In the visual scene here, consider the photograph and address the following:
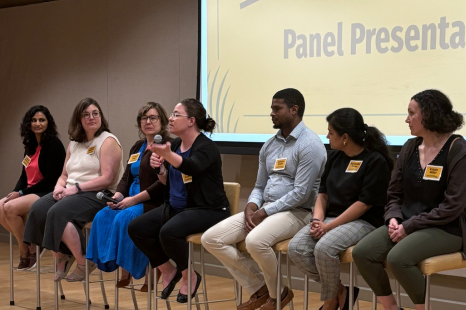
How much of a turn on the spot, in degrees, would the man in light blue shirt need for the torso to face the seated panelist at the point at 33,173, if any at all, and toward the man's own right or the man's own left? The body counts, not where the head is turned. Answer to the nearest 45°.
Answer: approximately 90° to the man's own right

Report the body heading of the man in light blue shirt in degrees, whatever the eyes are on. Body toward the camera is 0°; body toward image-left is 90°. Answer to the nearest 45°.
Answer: approximately 45°

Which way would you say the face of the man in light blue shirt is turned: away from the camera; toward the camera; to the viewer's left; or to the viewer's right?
to the viewer's left

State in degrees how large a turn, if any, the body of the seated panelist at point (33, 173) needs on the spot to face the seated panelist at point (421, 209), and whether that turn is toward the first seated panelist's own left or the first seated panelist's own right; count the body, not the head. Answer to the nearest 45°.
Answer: approximately 90° to the first seated panelist's own left

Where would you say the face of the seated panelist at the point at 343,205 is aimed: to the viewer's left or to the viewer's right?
to the viewer's left

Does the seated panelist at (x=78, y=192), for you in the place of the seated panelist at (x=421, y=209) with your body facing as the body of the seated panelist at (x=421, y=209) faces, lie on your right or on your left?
on your right

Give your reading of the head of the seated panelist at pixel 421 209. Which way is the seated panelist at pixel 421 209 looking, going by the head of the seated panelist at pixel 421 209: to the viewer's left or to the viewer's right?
to the viewer's left

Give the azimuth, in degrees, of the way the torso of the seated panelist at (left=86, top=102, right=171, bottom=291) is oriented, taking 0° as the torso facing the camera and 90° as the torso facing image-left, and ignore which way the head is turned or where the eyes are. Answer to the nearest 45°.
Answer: approximately 45°

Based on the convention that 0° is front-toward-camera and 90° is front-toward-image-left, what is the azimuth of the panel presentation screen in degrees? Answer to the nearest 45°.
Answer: approximately 45°

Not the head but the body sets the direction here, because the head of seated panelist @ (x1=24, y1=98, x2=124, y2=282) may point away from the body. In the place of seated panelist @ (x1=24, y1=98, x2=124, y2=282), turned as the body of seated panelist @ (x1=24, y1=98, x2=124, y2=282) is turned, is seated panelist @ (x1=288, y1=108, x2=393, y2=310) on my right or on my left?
on my left

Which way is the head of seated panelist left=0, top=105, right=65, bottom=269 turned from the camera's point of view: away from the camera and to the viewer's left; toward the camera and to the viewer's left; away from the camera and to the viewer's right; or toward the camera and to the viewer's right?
toward the camera and to the viewer's right

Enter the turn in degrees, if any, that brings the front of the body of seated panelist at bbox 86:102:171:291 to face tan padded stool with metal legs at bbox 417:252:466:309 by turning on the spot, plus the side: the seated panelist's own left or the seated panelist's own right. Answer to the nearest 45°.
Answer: approximately 90° to the seated panelist's own left
